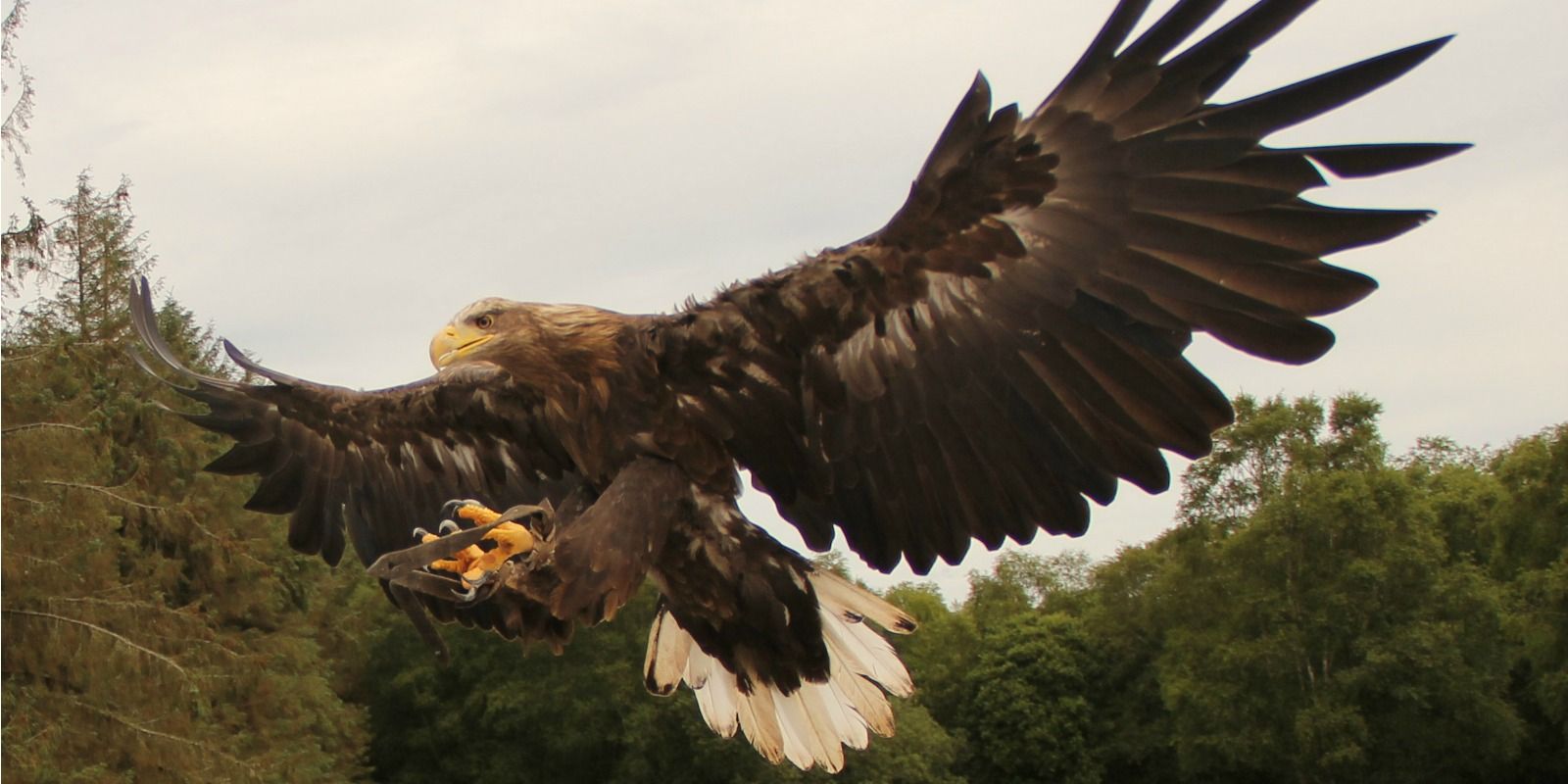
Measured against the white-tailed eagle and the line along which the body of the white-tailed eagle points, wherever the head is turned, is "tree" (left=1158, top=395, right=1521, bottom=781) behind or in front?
behind

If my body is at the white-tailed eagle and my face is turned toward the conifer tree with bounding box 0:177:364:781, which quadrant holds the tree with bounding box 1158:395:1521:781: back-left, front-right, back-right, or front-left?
front-right

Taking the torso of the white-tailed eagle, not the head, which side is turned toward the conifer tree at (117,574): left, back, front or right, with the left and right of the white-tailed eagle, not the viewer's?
right

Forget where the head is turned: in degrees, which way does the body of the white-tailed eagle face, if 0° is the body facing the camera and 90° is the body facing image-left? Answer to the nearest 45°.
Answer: approximately 45°
